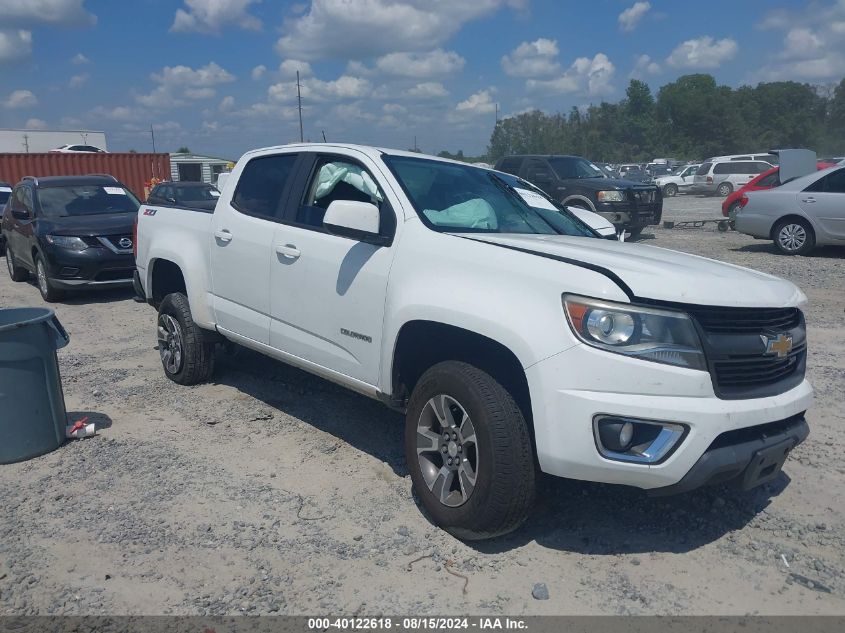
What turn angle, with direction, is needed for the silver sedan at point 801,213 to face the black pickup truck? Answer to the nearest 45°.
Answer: approximately 180°

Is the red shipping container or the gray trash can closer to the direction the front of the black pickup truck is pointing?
the gray trash can

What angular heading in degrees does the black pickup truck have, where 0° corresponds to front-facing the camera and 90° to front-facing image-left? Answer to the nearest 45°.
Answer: approximately 315°

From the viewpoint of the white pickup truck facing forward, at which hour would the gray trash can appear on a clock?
The gray trash can is roughly at 5 o'clock from the white pickup truck.

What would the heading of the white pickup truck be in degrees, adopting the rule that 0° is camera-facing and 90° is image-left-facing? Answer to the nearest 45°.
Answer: approximately 315°

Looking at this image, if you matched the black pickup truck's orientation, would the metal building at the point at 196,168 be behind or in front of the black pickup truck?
behind

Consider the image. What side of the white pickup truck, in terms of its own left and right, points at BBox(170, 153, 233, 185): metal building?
back

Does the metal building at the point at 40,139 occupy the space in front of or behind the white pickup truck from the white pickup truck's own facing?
behind

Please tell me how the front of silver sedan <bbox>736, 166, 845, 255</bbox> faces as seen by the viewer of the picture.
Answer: facing to the right of the viewer

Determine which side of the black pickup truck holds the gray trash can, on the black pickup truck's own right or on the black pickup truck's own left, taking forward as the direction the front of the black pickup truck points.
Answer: on the black pickup truck's own right

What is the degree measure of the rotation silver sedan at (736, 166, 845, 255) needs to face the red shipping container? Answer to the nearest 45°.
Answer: approximately 180°
